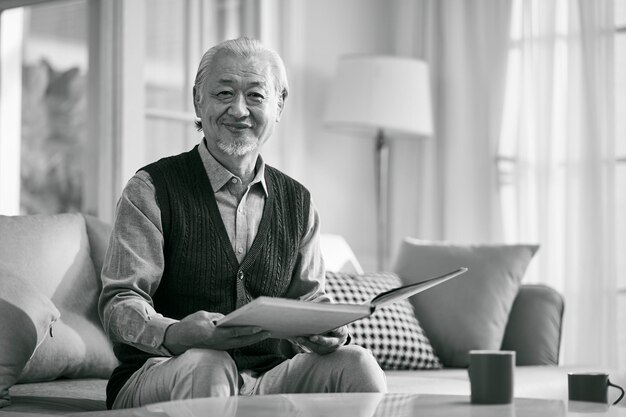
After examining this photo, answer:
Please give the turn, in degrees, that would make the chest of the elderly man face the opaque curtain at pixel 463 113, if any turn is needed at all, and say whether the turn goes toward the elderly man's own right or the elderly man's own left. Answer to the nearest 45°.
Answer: approximately 90° to the elderly man's own left

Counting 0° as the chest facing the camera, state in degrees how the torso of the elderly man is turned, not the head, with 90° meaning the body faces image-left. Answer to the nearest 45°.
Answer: approximately 315°

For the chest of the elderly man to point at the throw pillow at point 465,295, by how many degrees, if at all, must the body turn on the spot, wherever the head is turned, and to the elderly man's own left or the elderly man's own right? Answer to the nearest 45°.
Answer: approximately 90° to the elderly man's own left

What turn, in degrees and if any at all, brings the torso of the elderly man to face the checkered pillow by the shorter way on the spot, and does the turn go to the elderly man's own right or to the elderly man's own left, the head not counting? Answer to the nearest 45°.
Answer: approximately 90° to the elderly man's own left

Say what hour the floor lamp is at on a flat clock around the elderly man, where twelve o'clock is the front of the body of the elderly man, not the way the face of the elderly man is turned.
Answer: The floor lamp is roughly at 8 o'clock from the elderly man.
